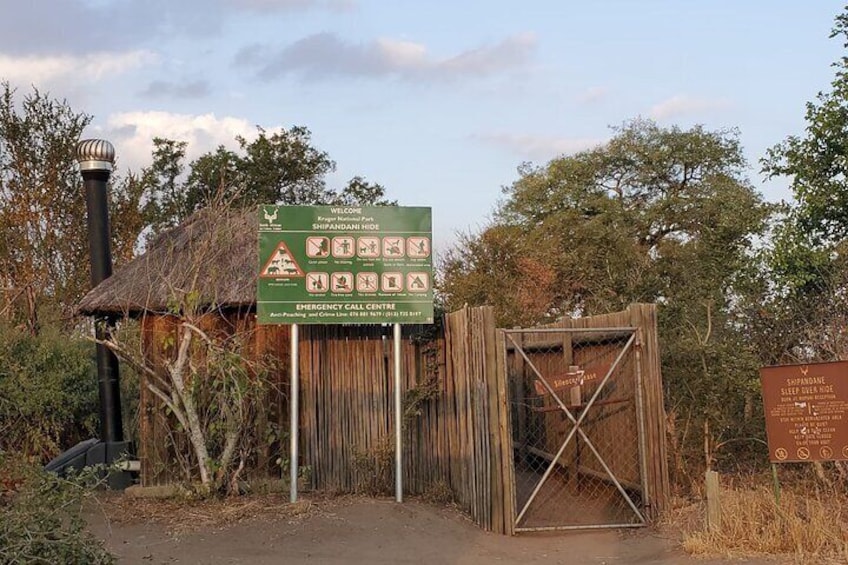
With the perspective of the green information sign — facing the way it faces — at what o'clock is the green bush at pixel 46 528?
The green bush is roughly at 1 o'clock from the green information sign.

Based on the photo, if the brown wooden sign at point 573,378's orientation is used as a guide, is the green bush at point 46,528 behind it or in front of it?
in front

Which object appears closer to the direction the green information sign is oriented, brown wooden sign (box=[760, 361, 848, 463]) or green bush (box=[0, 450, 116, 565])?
the green bush

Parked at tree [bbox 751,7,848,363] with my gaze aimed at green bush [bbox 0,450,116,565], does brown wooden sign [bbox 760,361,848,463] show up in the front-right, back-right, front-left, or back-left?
front-left

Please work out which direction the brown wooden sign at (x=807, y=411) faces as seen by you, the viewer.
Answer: facing the viewer

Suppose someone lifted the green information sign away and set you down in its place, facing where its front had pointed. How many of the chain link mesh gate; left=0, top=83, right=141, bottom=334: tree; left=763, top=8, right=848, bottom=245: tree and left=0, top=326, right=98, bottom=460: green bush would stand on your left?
2

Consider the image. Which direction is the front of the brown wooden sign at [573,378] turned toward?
toward the camera

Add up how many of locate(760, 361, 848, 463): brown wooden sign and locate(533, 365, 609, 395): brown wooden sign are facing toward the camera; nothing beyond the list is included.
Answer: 2

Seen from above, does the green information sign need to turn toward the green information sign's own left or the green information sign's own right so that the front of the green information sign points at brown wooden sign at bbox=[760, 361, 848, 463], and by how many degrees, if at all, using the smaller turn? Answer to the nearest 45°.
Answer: approximately 45° to the green information sign's own left

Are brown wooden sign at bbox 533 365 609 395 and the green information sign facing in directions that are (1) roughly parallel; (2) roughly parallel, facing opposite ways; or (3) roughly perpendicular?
roughly parallel

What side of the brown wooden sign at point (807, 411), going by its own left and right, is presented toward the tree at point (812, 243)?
back

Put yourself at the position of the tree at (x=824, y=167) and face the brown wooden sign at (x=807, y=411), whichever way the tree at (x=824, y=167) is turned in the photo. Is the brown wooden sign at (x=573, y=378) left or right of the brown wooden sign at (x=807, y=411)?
right

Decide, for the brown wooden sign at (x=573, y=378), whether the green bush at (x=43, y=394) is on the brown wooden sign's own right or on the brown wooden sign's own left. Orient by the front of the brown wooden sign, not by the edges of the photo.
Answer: on the brown wooden sign's own right

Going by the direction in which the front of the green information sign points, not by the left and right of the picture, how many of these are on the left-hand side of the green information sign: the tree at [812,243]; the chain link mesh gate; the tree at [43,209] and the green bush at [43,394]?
2
